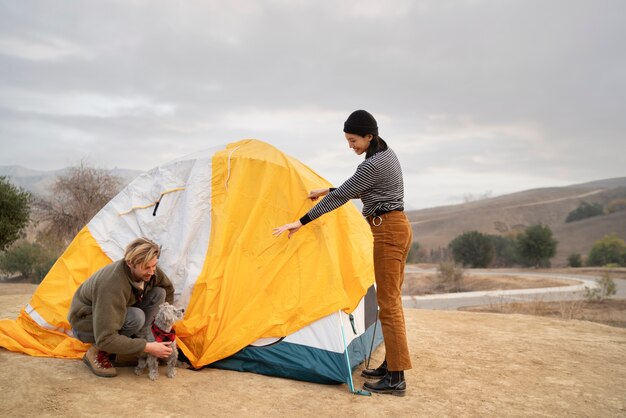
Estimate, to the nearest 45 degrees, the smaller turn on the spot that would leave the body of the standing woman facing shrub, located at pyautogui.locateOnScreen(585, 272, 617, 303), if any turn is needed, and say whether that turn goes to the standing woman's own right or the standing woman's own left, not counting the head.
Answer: approximately 135° to the standing woman's own right

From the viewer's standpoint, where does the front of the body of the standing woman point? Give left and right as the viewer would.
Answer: facing to the left of the viewer

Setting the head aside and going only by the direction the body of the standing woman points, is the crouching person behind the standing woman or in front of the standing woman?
in front

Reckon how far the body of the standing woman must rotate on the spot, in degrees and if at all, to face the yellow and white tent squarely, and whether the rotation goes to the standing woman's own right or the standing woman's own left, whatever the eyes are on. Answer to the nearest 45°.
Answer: approximately 45° to the standing woman's own right

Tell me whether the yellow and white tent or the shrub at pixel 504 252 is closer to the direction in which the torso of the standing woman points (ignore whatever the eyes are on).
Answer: the yellow and white tent
